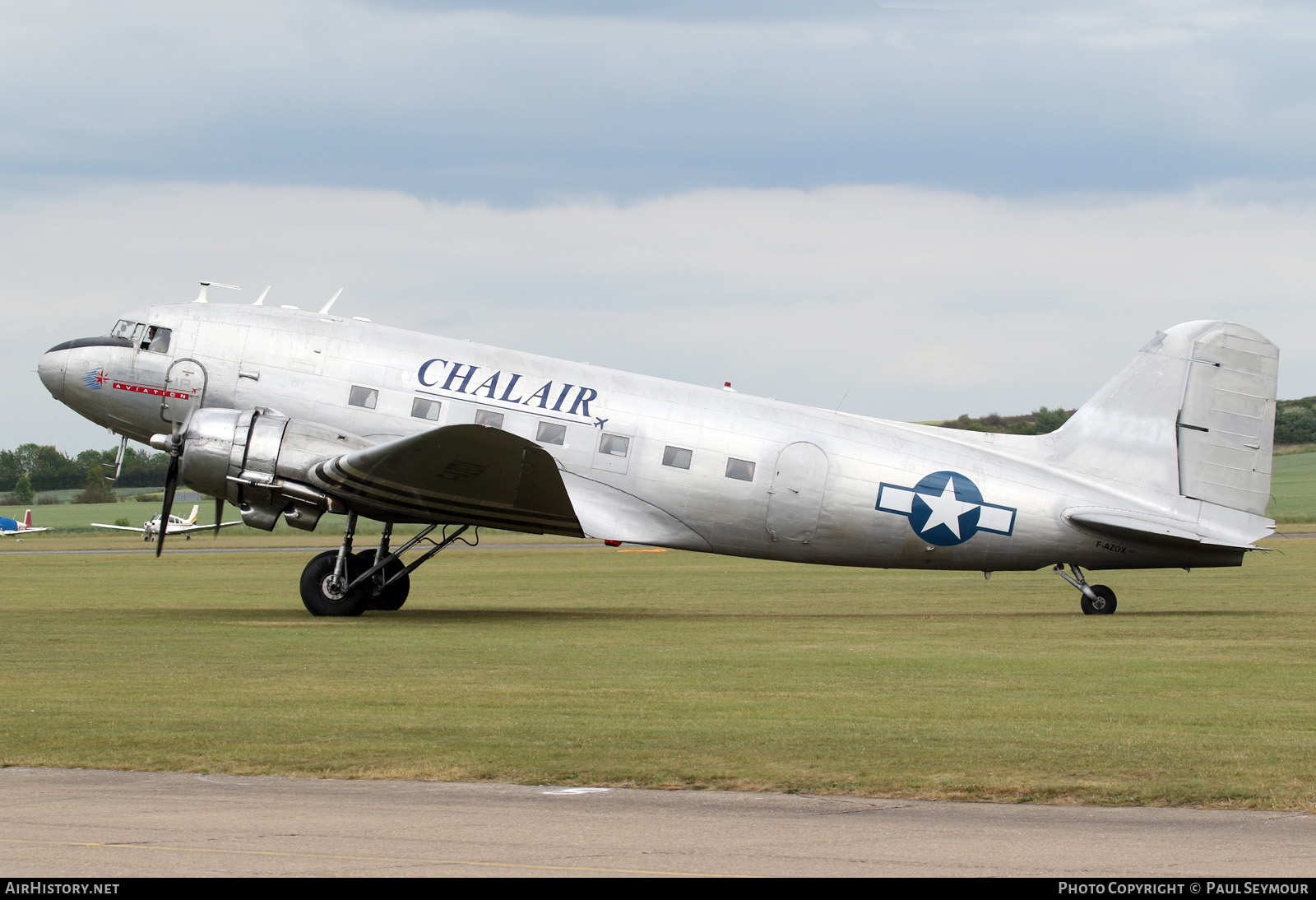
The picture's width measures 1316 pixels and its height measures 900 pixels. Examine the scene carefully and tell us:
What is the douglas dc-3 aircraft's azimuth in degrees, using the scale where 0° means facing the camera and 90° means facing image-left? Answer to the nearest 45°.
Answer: approximately 90°
